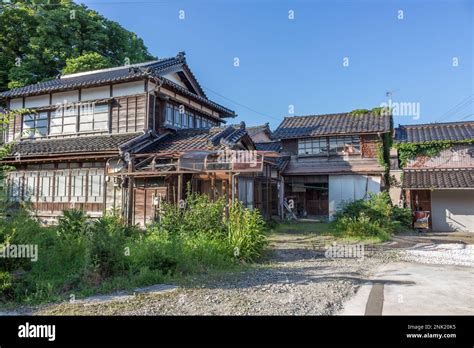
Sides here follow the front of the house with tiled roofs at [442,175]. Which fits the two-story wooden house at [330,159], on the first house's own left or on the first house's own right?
on the first house's own right

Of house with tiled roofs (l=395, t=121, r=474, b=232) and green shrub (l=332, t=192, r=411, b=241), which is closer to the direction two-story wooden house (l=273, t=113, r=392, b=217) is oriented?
the green shrub

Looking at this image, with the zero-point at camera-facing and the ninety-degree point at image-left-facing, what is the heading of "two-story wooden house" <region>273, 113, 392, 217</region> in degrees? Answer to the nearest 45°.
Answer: approximately 0°

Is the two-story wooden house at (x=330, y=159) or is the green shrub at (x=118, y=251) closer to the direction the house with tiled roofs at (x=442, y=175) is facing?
the green shrub

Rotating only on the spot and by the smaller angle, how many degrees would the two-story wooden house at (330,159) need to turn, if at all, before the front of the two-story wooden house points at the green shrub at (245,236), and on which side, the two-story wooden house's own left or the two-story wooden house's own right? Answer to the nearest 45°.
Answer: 0° — it already faces it

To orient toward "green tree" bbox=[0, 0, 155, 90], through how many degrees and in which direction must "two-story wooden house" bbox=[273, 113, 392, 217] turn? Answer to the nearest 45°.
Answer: approximately 90° to its right

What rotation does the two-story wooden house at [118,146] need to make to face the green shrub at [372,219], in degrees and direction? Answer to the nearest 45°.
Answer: approximately 45° to its left

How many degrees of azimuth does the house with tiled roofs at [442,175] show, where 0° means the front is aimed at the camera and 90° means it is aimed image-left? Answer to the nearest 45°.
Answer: approximately 0°
